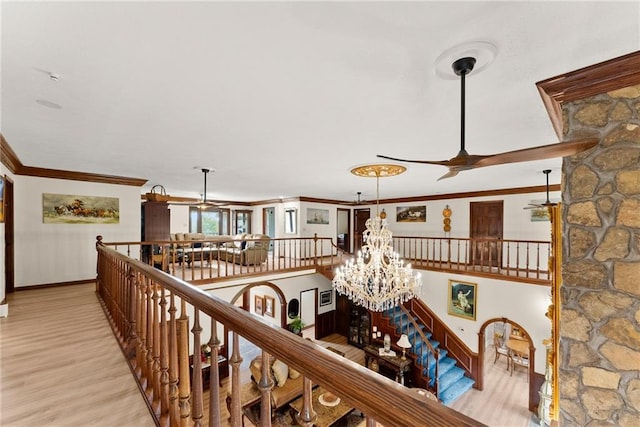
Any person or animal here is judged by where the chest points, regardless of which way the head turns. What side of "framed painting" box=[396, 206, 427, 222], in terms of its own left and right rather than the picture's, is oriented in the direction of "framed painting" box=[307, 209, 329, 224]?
right

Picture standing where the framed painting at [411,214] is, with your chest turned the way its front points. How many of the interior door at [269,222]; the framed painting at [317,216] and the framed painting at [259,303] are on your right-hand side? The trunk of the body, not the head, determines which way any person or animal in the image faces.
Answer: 3

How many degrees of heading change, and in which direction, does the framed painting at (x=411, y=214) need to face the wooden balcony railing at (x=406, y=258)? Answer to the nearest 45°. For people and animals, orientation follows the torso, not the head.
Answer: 0° — it already faces it

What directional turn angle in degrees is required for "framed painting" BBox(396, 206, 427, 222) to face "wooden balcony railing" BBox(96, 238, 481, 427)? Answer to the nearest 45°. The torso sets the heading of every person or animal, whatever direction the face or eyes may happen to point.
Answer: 0° — it already faces it

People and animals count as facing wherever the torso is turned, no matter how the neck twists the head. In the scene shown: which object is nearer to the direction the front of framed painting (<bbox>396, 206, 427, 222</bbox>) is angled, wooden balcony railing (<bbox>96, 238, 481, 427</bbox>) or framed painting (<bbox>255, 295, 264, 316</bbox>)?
the wooden balcony railing

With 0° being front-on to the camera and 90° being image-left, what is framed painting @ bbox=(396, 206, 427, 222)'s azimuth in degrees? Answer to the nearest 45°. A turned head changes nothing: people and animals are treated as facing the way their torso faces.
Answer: approximately 0°

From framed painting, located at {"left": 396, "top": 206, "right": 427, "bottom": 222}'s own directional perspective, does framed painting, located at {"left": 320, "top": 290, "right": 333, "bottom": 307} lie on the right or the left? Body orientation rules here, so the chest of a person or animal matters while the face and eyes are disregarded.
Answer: on its right

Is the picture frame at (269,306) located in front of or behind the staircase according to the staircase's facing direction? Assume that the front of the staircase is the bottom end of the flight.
behind

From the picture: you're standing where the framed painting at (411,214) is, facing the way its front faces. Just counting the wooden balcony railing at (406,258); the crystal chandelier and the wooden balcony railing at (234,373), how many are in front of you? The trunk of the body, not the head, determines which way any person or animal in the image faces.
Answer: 3
